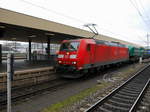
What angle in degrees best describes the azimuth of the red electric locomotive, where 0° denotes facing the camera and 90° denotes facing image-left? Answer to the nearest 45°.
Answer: approximately 45°
